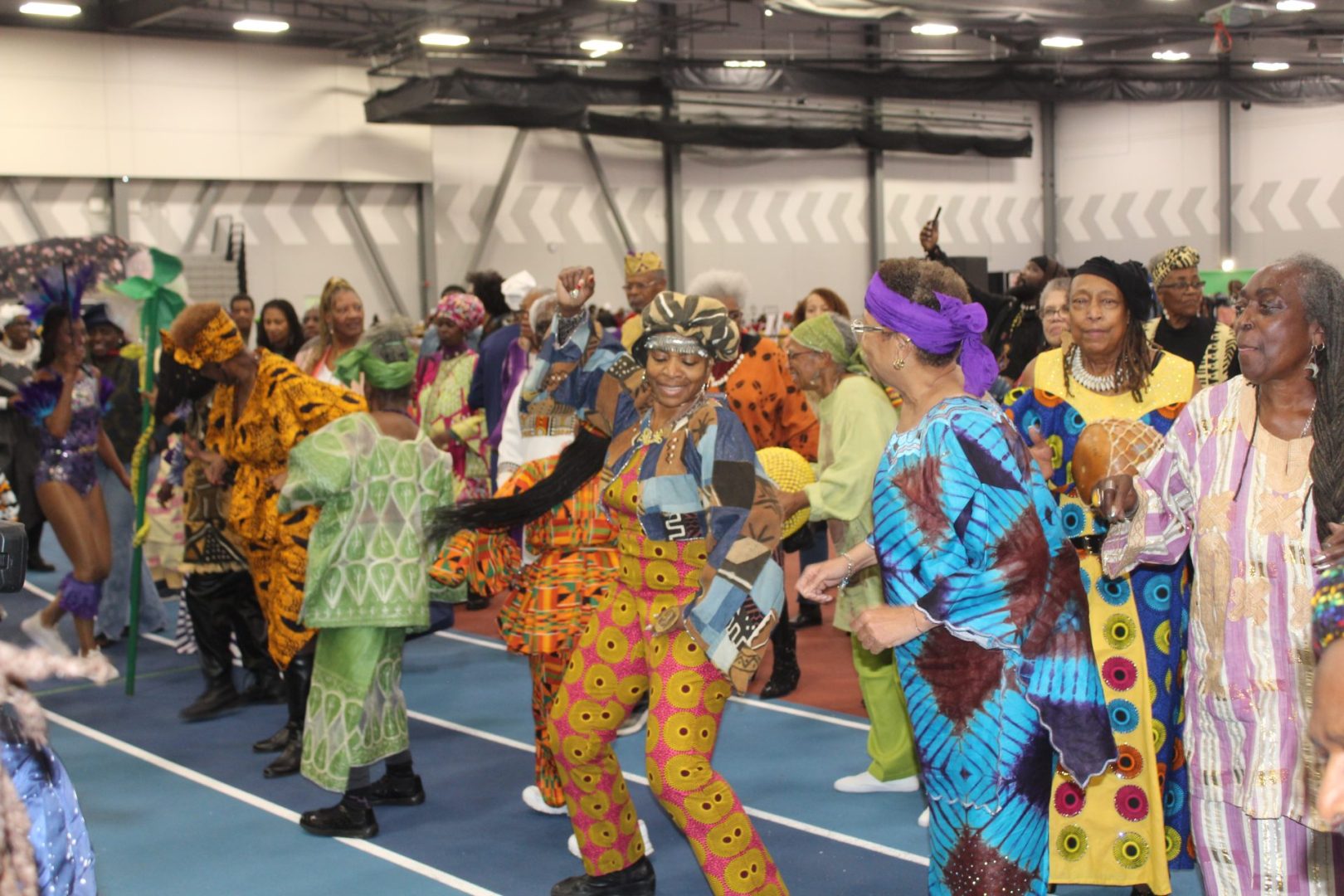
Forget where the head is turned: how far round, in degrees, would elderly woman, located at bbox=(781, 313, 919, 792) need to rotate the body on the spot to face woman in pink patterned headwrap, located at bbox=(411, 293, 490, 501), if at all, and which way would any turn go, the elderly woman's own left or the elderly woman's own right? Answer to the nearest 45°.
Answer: approximately 45° to the elderly woman's own right

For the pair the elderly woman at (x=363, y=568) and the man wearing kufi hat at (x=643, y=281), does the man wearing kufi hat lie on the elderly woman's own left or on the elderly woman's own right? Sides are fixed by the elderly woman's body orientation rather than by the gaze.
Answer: on the elderly woman's own right

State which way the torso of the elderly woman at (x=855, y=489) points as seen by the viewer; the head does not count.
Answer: to the viewer's left

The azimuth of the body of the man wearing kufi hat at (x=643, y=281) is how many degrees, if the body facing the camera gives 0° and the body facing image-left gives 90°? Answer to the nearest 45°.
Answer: approximately 45°

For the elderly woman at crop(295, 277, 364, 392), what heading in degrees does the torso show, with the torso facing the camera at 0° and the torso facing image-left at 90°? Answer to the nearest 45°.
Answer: approximately 315°

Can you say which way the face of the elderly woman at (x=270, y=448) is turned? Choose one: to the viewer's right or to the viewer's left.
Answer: to the viewer's left

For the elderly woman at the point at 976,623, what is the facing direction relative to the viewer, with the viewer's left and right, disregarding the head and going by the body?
facing to the left of the viewer

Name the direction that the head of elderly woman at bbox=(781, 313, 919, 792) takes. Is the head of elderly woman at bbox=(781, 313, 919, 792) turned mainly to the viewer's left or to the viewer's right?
to the viewer's left

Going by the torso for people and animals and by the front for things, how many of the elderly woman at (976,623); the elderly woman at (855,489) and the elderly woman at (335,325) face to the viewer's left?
2

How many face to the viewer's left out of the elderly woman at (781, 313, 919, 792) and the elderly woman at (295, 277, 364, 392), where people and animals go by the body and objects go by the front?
1
